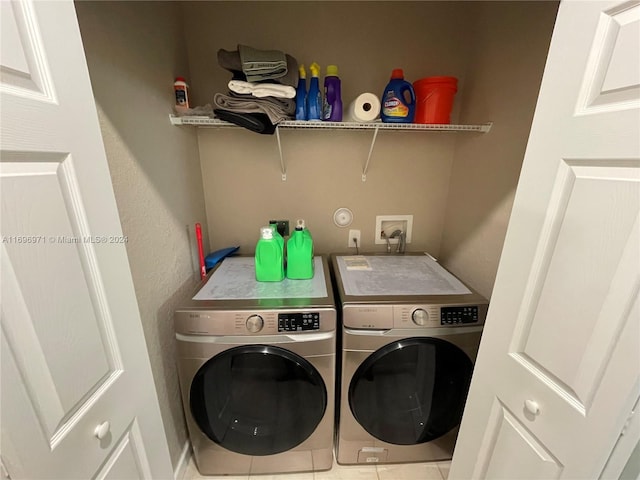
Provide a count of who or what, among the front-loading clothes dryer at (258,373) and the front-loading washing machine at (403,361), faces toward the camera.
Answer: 2

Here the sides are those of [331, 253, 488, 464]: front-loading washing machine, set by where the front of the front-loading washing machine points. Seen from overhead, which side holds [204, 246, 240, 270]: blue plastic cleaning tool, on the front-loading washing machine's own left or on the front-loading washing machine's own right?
on the front-loading washing machine's own right

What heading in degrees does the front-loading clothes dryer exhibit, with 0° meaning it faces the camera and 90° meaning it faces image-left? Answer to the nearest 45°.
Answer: approximately 0°
